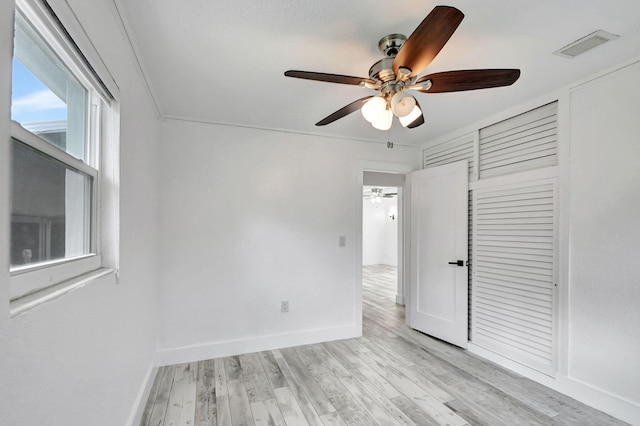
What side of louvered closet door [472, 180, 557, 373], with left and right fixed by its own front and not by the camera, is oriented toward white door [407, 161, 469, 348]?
right

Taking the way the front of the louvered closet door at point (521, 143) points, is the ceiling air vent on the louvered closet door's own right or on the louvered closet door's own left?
on the louvered closet door's own left

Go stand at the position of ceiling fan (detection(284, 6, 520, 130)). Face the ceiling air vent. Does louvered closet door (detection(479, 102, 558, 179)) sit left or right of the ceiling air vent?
left

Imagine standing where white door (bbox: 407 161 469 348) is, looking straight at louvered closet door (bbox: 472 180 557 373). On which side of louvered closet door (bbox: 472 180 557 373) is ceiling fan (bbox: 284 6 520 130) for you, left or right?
right

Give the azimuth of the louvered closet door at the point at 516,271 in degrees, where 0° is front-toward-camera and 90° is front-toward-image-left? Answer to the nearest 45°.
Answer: approximately 45°

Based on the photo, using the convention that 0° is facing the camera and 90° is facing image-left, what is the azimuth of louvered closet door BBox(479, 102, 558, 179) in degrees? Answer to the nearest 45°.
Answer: approximately 45°

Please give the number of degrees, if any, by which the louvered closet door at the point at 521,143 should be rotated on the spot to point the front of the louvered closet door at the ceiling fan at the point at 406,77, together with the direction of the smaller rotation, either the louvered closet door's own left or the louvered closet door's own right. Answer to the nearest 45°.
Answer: approximately 45° to the louvered closet door's own left

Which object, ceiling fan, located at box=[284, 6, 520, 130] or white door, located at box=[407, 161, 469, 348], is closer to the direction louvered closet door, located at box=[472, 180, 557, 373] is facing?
the ceiling fan
